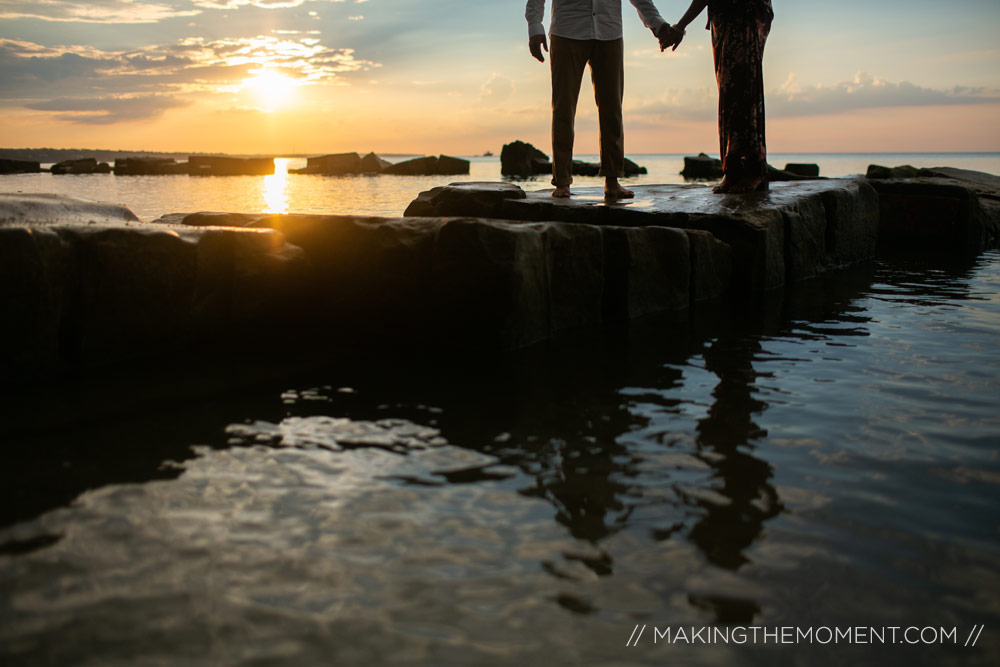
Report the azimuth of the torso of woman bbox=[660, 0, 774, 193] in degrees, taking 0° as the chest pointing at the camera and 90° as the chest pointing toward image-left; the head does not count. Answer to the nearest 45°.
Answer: approximately 45°

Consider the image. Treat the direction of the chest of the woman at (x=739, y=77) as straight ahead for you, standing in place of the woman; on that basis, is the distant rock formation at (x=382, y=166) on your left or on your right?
on your right

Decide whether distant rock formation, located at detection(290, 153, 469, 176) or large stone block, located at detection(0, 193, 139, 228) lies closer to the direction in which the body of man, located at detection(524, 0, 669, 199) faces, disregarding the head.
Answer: the large stone block

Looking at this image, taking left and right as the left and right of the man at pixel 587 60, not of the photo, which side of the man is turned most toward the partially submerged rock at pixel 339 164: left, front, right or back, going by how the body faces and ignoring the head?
back

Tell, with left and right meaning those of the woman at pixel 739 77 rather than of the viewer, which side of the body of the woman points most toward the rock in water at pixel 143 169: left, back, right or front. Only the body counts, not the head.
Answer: right
